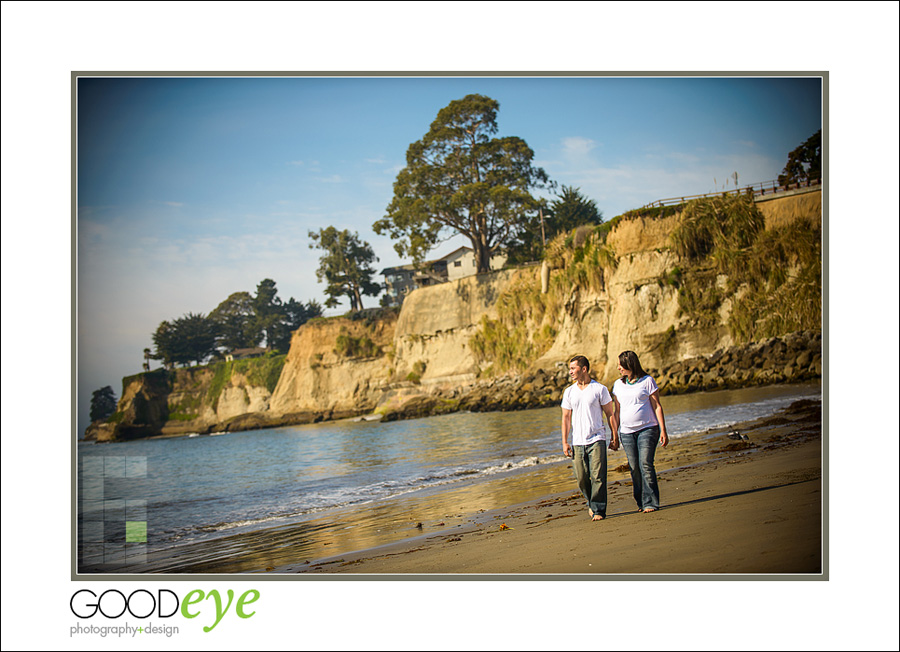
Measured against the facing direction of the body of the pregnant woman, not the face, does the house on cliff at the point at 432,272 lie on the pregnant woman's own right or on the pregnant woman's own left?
on the pregnant woman's own right

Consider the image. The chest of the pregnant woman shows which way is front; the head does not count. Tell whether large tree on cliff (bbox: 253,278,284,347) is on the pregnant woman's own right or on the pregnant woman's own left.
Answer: on the pregnant woman's own right

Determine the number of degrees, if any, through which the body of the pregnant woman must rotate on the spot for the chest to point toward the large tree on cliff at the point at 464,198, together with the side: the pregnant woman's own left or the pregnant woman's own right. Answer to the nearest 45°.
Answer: approximately 135° to the pregnant woman's own right

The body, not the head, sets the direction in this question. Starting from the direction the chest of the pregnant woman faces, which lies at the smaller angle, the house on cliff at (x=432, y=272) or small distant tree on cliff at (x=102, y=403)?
the small distant tree on cliff

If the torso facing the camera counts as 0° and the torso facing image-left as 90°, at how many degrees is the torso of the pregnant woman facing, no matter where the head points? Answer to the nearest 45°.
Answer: approximately 45°

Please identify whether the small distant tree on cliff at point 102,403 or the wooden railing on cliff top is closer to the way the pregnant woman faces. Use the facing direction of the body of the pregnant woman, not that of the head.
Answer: the small distant tree on cliff

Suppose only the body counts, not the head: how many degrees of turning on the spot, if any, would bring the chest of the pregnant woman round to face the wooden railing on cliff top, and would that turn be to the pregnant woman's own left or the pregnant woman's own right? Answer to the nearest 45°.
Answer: approximately 135° to the pregnant woman's own right

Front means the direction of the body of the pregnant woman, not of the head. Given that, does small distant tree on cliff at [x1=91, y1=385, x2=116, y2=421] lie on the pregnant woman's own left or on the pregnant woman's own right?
on the pregnant woman's own right

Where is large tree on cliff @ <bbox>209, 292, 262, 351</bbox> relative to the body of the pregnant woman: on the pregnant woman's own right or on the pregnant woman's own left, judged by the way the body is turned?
on the pregnant woman's own right
